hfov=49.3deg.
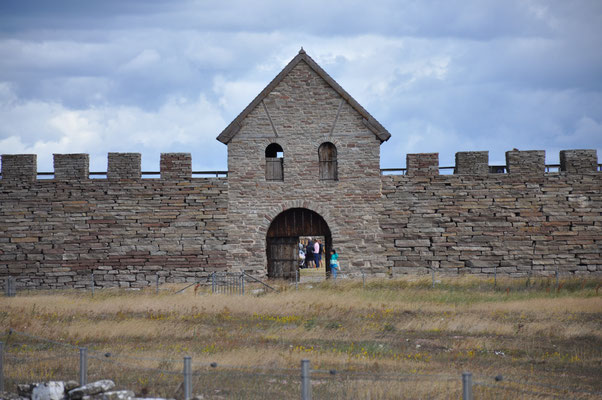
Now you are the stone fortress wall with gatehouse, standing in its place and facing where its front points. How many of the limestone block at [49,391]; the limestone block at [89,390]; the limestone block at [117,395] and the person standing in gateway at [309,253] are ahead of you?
3

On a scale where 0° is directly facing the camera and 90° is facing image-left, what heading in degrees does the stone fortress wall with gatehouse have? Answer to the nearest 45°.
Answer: approximately 0°

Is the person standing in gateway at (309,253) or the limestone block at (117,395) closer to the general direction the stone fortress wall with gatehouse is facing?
the limestone block

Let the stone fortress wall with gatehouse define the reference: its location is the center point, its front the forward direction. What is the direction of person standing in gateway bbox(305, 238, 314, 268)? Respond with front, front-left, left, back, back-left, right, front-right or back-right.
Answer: back

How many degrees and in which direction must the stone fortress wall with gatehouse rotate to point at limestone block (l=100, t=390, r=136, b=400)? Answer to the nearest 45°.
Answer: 0° — it already faces it

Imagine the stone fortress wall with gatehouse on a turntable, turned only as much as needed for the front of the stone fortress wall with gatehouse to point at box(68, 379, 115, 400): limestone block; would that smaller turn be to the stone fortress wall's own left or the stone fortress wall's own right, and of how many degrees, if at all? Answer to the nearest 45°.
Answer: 0° — it already faces it
